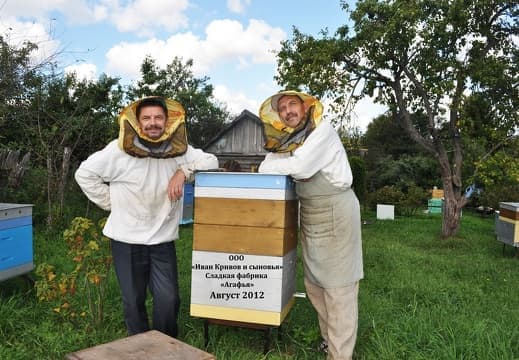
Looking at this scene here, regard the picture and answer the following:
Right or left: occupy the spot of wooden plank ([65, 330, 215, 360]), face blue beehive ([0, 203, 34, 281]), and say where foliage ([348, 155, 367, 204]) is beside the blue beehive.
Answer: right

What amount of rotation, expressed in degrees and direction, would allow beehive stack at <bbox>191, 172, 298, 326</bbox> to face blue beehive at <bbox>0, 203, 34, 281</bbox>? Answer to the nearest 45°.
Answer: approximately 135° to its right

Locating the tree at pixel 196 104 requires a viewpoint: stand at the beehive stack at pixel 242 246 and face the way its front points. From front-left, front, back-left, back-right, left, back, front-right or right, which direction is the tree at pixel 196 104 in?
back

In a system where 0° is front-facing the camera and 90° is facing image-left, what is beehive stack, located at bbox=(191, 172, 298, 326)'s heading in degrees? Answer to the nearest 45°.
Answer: approximately 0°

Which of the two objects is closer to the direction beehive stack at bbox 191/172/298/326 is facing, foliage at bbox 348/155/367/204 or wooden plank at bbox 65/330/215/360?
the wooden plank

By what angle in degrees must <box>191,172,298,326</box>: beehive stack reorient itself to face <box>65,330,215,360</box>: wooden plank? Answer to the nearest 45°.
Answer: approximately 45° to its right

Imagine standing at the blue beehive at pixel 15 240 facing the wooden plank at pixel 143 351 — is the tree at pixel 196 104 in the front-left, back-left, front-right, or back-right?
back-left

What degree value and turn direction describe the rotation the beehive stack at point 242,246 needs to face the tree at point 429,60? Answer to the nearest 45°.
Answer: approximately 135° to its left

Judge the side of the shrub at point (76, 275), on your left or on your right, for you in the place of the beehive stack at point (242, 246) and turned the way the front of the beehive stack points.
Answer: on your right

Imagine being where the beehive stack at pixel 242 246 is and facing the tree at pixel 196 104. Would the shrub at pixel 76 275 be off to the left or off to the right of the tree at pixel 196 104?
left

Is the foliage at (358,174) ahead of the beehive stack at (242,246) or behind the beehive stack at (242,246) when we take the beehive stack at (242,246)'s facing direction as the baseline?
behind
